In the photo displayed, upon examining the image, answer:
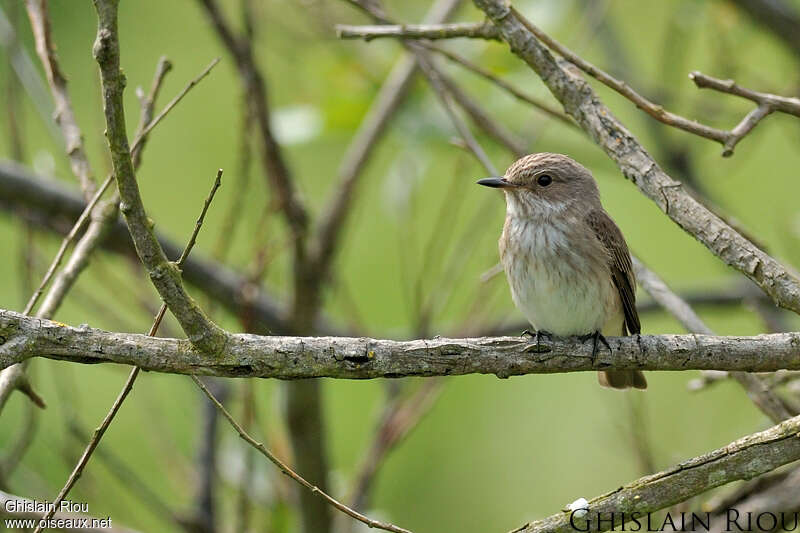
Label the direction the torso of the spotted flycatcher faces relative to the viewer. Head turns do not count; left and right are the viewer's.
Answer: facing the viewer and to the left of the viewer

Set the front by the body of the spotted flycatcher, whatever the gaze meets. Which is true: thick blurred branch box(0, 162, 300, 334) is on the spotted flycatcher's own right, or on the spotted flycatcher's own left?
on the spotted flycatcher's own right

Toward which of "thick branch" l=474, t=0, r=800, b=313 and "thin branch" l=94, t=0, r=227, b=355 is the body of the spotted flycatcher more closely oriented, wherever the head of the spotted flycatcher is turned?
the thin branch

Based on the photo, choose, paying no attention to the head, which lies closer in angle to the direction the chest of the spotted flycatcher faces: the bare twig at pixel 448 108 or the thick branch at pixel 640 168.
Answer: the bare twig

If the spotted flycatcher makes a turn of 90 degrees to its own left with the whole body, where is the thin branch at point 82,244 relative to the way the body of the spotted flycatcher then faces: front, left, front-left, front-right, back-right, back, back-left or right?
right

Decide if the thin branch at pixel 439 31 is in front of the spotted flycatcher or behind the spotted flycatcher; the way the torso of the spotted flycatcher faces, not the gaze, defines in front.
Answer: in front

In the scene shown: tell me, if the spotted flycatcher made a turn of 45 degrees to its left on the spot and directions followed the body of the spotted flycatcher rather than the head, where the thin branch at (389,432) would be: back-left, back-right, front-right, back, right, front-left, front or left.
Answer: back-right
